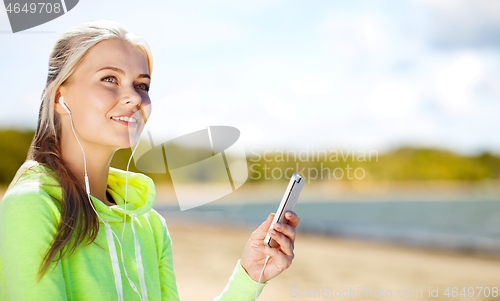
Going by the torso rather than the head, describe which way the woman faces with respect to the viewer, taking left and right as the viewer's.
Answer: facing the viewer and to the right of the viewer

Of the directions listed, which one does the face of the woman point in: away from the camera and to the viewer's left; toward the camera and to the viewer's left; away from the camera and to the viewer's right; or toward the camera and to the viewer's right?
toward the camera and to the viewer's right
